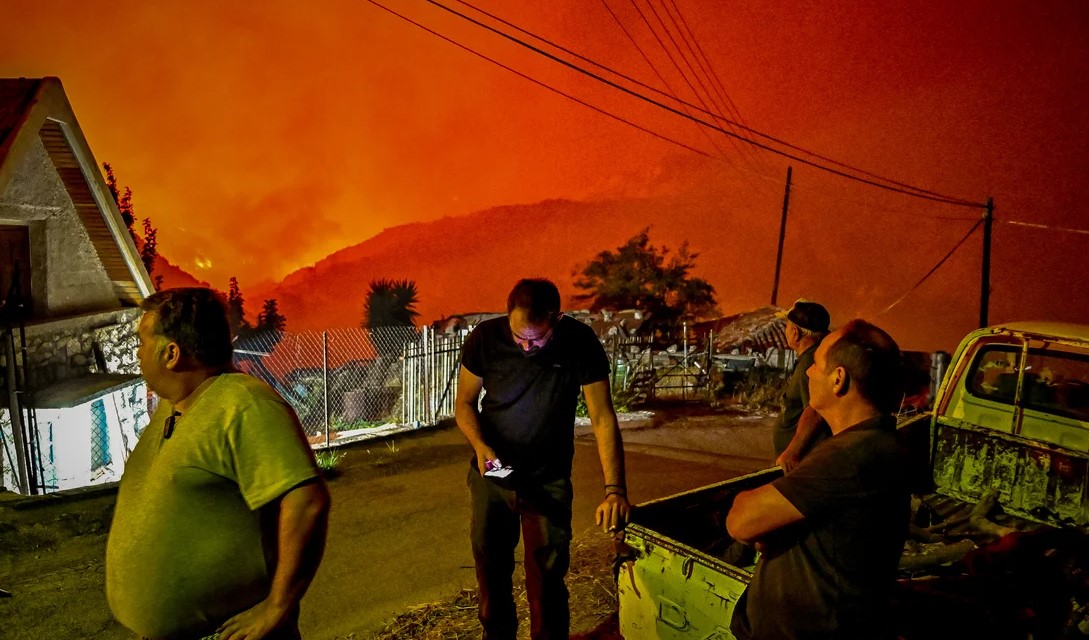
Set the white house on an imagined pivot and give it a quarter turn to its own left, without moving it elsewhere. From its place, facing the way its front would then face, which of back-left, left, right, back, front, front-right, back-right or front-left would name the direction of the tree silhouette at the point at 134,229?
front-left

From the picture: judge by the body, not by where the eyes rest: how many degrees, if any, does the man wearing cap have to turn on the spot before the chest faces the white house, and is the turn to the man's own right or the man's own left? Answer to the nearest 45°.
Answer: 0° — they already face it

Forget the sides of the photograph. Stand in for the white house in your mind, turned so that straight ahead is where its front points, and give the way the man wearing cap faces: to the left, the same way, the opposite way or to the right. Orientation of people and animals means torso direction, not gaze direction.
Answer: the opposite way

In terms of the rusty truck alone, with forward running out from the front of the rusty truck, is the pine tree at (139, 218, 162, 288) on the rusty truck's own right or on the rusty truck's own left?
on the rusty truck's own left

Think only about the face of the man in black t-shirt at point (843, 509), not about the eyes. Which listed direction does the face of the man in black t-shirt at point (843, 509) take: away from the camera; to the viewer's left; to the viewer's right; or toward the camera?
to the viewer's left

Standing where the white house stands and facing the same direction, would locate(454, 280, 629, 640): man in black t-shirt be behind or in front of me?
in front

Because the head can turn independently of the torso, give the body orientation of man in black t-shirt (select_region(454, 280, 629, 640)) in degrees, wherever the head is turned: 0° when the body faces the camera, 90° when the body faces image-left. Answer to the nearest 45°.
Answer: approximately 0°

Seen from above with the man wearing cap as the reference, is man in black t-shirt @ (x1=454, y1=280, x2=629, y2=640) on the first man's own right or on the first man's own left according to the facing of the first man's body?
on the first man's own left

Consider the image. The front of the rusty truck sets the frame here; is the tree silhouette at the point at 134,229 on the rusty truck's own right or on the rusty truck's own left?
on the rusty truck's own left

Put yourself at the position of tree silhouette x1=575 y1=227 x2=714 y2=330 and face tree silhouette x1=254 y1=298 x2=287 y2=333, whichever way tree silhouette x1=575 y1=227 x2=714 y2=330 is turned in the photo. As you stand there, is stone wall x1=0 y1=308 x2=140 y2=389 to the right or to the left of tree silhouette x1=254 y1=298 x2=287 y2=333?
left

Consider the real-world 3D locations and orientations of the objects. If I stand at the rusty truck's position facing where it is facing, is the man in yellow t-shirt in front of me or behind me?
behind

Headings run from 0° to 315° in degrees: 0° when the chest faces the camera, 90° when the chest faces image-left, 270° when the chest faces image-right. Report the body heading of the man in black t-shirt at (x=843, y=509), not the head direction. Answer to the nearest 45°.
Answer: approximately 90°

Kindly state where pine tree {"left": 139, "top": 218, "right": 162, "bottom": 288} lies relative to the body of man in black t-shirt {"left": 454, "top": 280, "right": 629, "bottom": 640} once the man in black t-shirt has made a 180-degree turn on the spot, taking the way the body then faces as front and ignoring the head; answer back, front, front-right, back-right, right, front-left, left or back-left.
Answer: front-left

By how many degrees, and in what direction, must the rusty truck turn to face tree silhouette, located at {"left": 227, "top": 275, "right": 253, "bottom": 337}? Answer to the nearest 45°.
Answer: approximately 90° to its left

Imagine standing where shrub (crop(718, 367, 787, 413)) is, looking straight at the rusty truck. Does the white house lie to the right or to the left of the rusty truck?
right

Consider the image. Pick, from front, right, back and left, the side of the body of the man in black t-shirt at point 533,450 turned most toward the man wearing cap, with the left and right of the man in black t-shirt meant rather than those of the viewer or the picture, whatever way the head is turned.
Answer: left

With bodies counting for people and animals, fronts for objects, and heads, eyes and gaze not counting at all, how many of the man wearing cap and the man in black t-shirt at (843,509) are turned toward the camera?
0
